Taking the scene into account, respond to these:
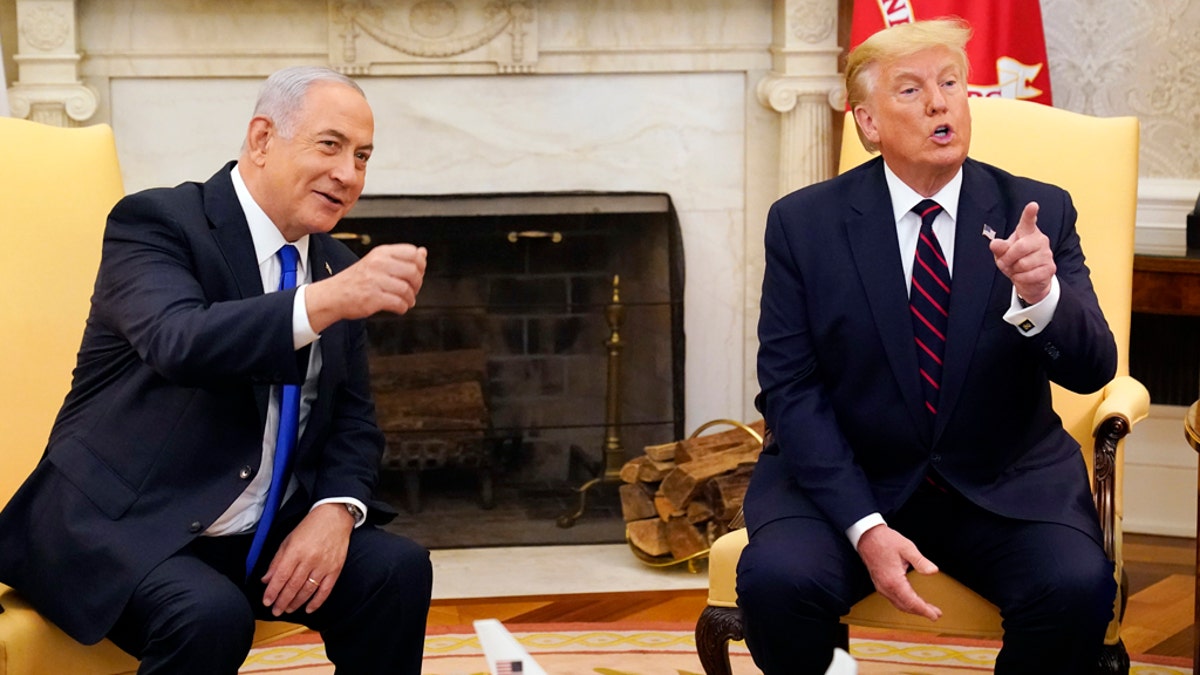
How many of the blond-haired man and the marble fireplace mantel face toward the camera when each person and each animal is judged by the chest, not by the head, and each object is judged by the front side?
2

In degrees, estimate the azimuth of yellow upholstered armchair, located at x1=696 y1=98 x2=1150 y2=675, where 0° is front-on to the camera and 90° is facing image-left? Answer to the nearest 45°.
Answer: approximately 45°

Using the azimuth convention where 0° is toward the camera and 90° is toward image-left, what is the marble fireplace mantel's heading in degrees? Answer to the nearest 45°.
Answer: approximately 0°

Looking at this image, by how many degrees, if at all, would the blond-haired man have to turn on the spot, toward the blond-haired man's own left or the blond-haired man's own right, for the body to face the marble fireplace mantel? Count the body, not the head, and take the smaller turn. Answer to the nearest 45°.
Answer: approximately 135° to the blond-haired man's own right

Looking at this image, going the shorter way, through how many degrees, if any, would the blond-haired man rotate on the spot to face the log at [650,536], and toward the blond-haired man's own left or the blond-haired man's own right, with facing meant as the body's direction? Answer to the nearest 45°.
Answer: approximately 135° to the blond-haired man's own right

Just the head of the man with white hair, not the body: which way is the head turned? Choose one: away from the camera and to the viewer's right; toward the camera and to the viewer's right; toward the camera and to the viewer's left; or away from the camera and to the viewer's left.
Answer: toward the camera and to the viewer's right

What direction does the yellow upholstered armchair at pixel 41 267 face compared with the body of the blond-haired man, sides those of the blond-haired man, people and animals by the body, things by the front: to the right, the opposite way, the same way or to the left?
to the left
